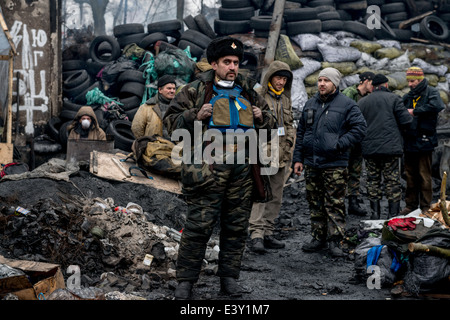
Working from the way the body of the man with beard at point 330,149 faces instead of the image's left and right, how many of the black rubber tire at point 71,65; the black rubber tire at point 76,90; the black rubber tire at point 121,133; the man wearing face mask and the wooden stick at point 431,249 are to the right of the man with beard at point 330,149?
4

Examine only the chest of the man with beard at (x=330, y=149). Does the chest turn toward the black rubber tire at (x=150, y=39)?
no

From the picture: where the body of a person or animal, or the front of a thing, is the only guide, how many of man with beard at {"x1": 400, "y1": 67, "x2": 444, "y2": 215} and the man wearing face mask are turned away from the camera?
0

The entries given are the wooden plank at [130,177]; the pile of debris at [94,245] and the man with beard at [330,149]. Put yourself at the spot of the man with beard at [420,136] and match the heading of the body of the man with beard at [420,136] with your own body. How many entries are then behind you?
0

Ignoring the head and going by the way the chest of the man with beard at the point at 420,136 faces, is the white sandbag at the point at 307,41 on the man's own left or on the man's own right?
on the man's own right

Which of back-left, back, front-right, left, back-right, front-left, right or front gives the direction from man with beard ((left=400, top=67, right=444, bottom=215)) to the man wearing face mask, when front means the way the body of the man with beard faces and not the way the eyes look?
front-right

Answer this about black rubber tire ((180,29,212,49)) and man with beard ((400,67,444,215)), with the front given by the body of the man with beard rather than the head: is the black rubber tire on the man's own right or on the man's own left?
on the man's own right

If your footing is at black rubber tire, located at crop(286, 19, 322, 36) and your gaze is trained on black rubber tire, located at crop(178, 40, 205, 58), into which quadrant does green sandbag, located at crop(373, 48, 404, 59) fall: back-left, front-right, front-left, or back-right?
back-left

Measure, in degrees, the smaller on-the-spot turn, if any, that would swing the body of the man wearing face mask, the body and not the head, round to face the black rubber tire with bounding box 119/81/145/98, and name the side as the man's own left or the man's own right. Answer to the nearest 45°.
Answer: approximately 180°

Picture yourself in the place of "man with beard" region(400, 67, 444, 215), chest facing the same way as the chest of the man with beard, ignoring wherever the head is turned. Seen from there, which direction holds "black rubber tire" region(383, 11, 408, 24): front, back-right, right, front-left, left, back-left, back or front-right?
back-right

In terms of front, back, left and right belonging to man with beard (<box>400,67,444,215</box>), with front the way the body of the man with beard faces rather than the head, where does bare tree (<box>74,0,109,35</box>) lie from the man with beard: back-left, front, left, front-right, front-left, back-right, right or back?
right

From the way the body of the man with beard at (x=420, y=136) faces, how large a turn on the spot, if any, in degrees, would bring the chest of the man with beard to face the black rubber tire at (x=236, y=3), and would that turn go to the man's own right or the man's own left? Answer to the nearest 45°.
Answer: approximately 90° to the man's own right

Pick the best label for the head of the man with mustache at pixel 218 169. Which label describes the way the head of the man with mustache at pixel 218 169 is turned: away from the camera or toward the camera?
toward the camera

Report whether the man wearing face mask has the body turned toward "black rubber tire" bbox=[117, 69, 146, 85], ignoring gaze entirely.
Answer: no

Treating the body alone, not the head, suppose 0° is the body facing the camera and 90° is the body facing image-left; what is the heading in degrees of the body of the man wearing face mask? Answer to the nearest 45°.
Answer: approximately 0°

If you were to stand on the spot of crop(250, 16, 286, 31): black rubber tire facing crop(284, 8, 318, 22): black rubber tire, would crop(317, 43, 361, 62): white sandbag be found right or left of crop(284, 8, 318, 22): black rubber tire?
right

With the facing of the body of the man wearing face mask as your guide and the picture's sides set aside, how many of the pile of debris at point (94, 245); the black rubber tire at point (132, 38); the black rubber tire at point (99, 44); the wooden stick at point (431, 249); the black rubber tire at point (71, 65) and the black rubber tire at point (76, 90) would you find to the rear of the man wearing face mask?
4

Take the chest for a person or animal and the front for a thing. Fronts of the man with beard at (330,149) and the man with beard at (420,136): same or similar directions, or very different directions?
same or similar directions
